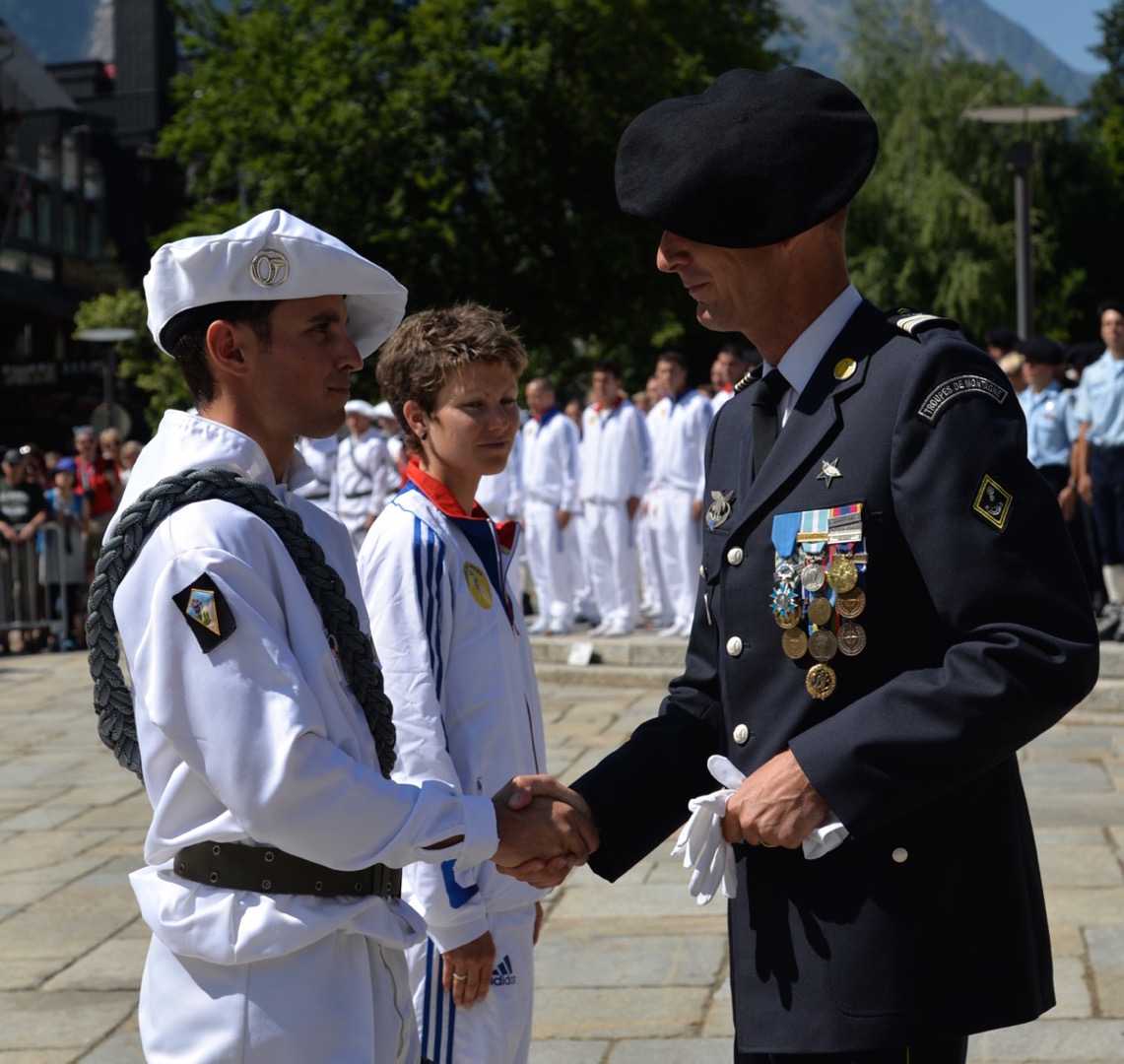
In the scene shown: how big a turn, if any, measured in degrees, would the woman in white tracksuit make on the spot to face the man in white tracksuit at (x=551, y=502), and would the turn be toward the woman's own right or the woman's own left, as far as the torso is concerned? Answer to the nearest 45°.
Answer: approximately 135° to the woman's own left

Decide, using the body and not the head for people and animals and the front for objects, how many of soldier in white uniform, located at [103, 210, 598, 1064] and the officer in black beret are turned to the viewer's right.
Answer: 1

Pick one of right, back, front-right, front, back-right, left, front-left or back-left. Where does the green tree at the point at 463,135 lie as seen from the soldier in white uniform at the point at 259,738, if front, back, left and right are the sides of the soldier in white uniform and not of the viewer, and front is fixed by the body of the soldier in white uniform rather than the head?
left

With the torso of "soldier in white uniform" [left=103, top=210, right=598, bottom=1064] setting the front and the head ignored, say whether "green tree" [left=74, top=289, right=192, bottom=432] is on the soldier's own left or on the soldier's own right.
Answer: on the soldier's own left

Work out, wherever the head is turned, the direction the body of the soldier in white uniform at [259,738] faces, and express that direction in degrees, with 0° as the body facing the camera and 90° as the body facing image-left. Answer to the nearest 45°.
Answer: approximately 270°

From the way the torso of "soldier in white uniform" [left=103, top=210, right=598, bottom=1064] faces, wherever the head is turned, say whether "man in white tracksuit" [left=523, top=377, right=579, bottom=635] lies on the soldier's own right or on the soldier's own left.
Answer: on the soldier's own left

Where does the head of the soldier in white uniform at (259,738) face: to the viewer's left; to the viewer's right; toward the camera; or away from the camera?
to the viewer's right

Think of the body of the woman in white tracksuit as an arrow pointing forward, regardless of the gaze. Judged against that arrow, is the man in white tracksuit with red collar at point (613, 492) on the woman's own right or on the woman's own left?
on the woman's own left

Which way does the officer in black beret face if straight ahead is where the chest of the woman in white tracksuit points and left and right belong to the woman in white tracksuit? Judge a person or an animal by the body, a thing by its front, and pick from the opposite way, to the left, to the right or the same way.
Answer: to the right

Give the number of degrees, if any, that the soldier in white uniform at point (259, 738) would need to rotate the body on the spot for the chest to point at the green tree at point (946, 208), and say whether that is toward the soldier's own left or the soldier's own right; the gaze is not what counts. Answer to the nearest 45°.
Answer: approximately 90° to the soldier's own left

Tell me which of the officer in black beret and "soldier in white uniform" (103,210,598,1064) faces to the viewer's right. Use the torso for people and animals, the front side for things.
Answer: the soldier in white uniform

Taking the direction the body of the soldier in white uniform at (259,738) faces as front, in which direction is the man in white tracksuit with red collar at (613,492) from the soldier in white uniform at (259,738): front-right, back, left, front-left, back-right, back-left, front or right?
left

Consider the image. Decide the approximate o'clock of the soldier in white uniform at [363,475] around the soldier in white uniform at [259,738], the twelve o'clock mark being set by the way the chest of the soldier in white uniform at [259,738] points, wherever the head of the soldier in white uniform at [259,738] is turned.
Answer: the soldier in white uniform at [363,475] is roughly at 9 o'clock from the soldier in white uniform at [259,738].
